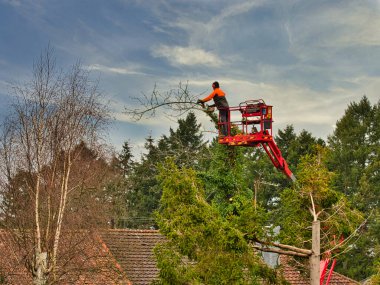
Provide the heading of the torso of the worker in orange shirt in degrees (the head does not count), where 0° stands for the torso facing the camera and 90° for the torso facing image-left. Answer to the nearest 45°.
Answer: approximately 90°
